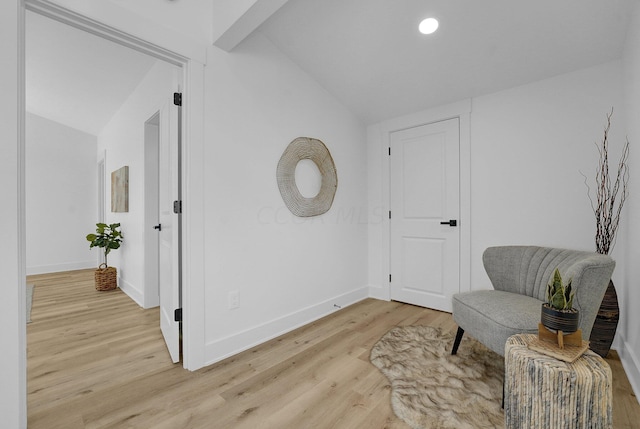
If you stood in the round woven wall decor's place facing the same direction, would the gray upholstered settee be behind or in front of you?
in front

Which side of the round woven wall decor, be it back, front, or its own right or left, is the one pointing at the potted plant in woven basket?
back

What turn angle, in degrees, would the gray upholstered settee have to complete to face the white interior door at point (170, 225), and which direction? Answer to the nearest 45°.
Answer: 0° — it already faces it

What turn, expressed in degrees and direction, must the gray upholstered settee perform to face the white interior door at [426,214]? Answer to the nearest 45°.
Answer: approximately 90° to its right

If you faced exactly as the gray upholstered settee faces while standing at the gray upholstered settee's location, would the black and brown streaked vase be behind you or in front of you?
behind

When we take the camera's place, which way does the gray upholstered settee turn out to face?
facing the viewer and to the left of the viewer

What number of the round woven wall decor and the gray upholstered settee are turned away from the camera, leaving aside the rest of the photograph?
0

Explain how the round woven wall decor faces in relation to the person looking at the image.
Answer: facing the viewer and to the right of the viewer
